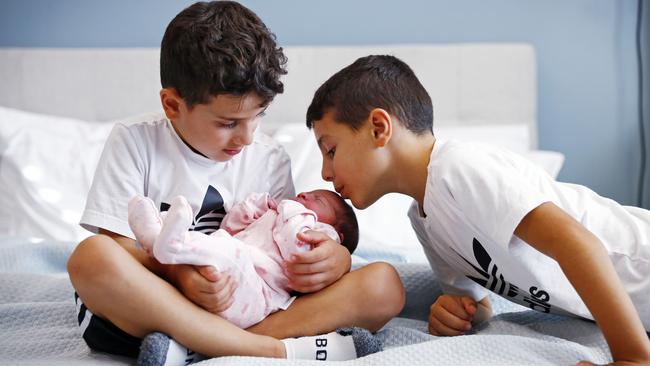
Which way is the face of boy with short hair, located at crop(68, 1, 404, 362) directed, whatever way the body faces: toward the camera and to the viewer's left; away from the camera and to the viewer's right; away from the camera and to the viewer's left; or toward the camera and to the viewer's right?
toward the camera and to the viewer's right

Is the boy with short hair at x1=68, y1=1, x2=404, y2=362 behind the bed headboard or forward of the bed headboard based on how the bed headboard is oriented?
forward

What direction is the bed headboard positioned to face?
toward the camera

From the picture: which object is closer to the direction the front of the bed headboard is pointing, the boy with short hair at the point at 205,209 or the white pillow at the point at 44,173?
the boy with short hair

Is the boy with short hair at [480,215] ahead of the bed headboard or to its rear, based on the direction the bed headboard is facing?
ahead

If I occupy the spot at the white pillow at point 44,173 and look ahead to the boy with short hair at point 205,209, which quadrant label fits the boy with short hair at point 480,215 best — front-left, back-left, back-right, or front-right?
front-left

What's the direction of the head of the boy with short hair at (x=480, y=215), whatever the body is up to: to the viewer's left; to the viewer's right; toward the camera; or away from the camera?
to the viewer's left

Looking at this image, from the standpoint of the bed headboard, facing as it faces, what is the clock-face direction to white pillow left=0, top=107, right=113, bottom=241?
The white pillow is roughly at 2 o'clock from the bed headboard.

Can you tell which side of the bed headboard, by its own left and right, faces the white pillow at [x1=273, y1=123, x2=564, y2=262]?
front

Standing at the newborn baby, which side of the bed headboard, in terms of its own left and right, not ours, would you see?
front

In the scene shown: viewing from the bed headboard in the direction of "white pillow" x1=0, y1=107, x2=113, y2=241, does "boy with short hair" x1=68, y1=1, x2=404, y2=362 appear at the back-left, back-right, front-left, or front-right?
front-left
